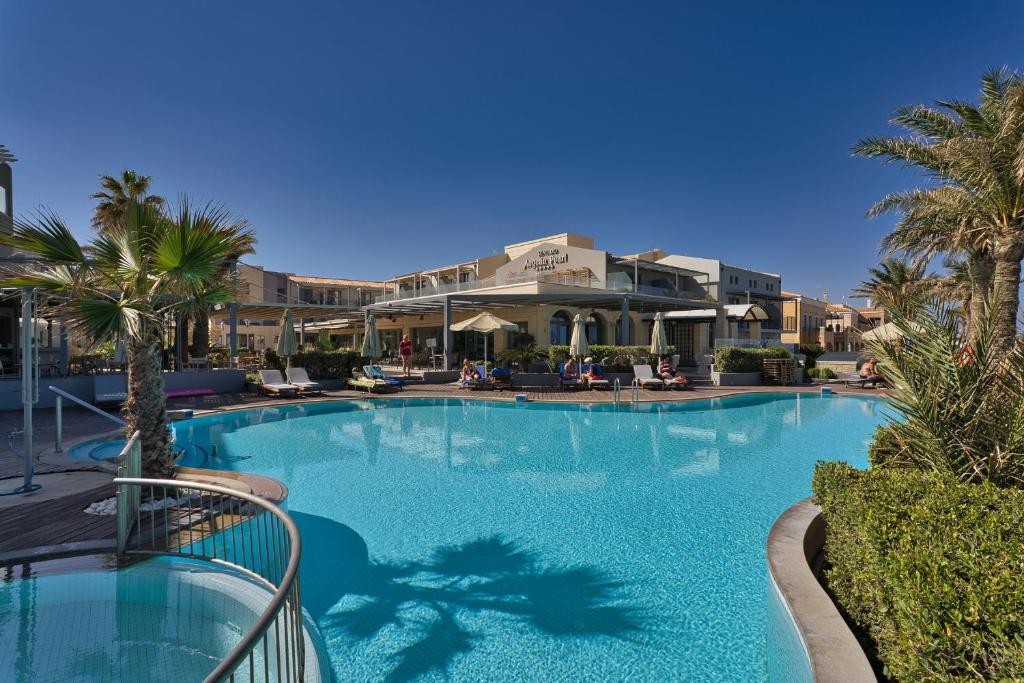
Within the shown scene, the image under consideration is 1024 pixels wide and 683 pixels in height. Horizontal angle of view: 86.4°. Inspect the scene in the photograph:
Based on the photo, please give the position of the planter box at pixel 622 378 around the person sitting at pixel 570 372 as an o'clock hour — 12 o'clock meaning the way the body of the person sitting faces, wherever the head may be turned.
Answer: The planter box is roughly at 8 o'clock from the person sitting.

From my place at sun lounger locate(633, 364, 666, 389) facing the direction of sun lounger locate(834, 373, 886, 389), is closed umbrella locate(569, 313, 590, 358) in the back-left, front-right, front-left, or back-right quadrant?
back-left

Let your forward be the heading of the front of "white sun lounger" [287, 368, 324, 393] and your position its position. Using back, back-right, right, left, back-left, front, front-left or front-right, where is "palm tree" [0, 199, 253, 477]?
front-right

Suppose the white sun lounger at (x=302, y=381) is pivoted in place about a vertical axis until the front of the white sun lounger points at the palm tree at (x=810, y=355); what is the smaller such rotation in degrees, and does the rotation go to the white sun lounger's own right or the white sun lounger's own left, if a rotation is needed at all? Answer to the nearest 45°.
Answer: approximately 45° to the white sun lounger's own left

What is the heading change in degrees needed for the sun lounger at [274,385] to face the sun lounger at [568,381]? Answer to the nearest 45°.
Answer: approximately 45° to its left

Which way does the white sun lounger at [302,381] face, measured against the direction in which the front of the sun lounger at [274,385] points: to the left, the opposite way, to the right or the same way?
the same way

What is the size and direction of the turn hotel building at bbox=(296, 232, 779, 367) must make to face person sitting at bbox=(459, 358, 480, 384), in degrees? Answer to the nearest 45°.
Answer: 0° — it already faces them

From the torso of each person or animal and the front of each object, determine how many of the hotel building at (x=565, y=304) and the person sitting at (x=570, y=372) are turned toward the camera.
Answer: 2

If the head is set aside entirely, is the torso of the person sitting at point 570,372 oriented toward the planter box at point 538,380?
no

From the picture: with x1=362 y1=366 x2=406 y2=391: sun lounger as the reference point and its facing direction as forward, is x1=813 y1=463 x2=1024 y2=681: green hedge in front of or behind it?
in front

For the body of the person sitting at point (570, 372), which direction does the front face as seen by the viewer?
toward the camera

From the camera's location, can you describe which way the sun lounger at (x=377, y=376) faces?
facing the viewer and to the right of the viewer

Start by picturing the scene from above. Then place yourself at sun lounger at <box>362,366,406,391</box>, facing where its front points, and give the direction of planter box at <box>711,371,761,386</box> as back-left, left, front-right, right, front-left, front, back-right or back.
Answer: front-left

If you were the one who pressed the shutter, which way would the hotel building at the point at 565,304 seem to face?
facing the viewer

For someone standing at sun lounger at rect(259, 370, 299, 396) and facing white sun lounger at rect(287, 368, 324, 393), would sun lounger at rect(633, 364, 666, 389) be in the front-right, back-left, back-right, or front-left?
front-right
